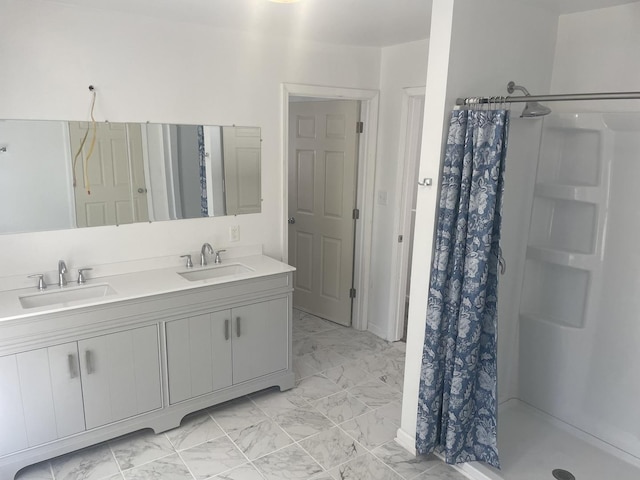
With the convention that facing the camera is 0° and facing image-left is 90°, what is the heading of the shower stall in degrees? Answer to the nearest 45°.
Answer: approximately 45°

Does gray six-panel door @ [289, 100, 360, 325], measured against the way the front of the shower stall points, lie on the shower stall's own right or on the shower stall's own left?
on the shower stall's own right

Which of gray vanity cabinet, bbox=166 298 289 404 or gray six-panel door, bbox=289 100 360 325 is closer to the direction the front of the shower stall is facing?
the gray vanity cabinet

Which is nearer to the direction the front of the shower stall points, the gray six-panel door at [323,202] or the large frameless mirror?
the large frameless mirror

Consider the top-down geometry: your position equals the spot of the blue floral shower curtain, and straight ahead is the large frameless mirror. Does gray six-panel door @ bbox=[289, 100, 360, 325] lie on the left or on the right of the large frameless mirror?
right

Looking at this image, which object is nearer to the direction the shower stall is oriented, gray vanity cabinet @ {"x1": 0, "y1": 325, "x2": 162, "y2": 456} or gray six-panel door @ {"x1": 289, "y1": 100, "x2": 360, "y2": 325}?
the gray vanity cabinet
